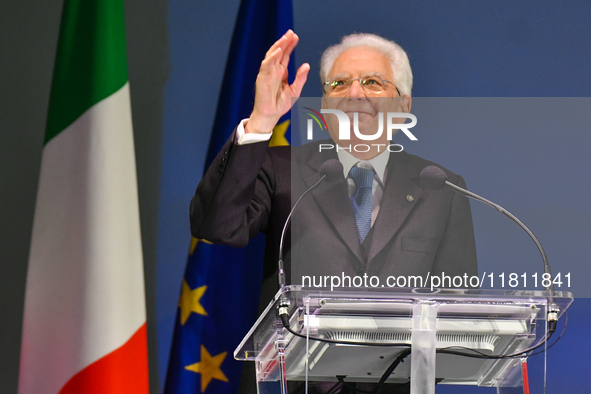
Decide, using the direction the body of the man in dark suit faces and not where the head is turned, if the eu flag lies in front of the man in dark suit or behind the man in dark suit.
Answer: behind

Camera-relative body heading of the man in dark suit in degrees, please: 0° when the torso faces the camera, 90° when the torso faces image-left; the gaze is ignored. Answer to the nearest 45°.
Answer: approximately 0°
